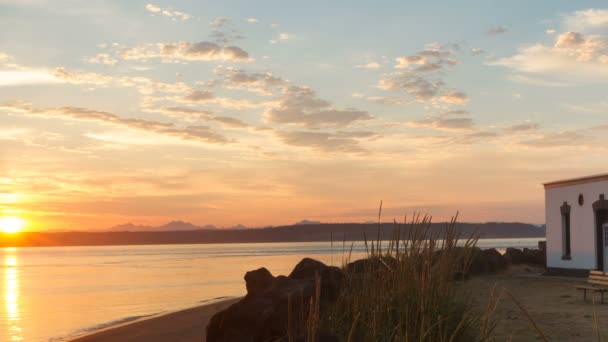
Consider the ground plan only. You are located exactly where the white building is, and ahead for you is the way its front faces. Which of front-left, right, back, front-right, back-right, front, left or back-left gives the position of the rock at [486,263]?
right

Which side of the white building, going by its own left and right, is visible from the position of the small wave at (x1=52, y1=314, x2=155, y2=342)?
front

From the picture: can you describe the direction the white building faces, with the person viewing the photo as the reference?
facing the viewer and to the left of the viewer

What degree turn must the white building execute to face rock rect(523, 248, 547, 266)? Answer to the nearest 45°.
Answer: approximately 135° to its right

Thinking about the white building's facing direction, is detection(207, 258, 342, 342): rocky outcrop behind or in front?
in front

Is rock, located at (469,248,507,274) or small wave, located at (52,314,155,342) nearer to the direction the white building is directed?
the small wave
